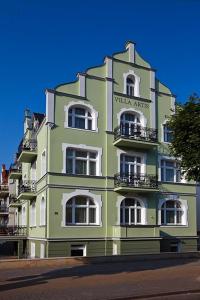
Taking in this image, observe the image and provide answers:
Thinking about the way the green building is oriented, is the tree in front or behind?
in front

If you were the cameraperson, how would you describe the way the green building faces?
facing the viewer and to the right of the viewer
